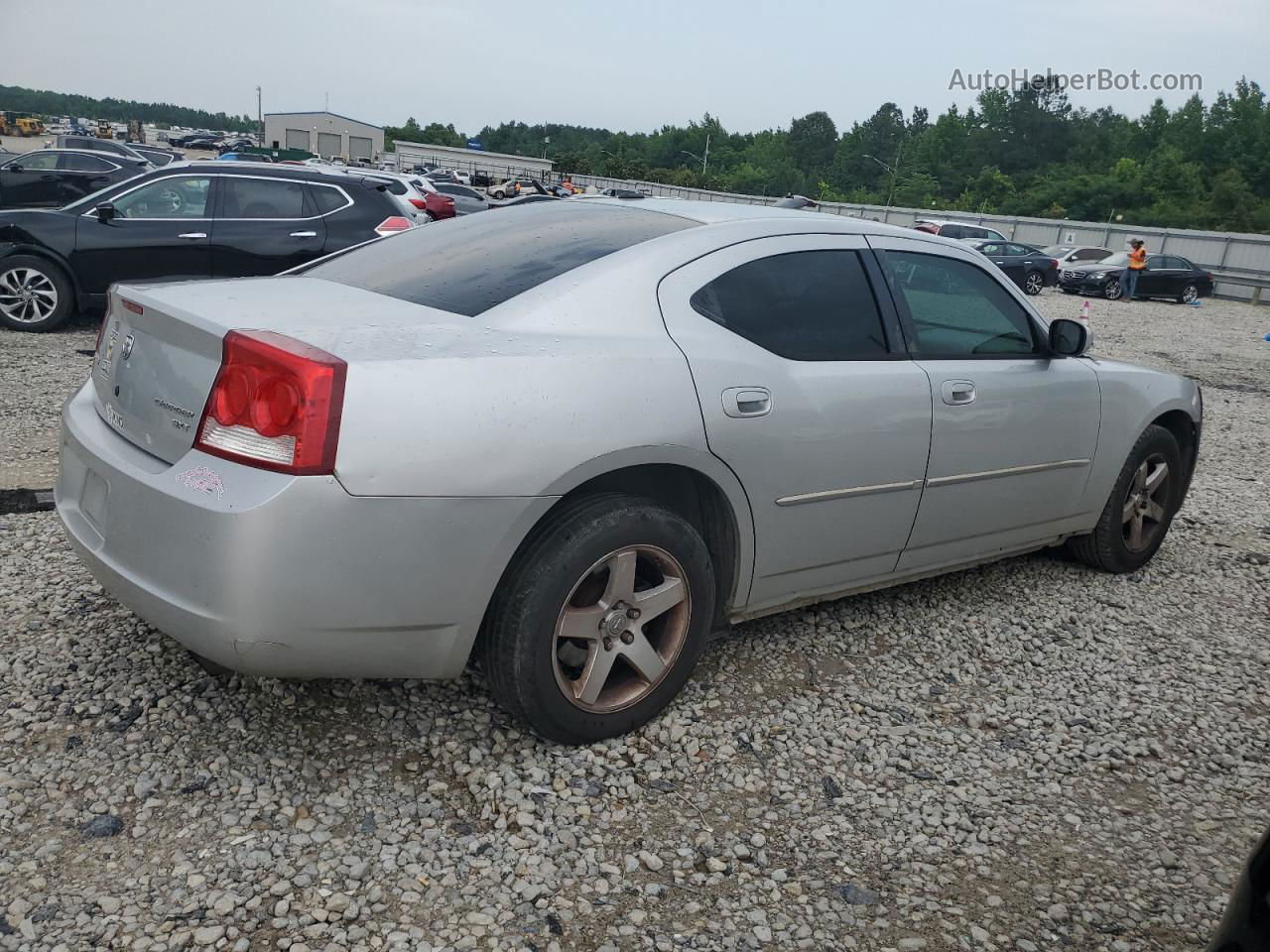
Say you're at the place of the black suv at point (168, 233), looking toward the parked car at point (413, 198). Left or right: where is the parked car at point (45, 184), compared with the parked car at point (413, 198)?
left

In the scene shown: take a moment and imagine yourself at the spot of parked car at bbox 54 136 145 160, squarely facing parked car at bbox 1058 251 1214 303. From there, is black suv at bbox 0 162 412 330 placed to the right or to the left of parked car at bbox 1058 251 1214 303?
right

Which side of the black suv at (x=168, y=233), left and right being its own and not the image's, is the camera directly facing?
left

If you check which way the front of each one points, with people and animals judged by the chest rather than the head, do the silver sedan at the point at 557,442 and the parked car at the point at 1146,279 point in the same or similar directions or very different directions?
very different directions

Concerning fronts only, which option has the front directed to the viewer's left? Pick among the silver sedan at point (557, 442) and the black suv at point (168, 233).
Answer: the black suv

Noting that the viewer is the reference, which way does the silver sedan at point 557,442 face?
facing away from the viewer and to the right of the viewer

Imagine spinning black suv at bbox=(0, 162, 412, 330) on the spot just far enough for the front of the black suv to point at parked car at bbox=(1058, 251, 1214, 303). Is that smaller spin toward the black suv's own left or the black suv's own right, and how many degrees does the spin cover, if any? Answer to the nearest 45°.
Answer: approximately 135° to the black suv's own right

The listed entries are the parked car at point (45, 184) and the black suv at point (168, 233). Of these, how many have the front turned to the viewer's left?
2

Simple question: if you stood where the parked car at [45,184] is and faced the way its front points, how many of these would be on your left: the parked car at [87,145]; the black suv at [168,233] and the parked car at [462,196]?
1

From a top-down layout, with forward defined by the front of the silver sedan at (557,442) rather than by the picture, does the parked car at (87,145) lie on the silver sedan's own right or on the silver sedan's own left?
on the silver sedan's own left

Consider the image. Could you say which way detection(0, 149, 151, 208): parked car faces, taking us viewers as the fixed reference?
facing to the left of the viewer

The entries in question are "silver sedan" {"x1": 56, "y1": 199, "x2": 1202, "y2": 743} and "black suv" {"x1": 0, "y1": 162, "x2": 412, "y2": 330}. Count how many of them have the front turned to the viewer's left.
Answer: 1

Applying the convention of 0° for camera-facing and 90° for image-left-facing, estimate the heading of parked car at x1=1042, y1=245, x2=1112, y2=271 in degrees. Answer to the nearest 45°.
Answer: approximately 45°

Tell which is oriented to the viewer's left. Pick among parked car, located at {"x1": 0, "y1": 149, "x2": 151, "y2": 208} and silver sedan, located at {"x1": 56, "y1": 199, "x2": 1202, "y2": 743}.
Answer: the parked car
